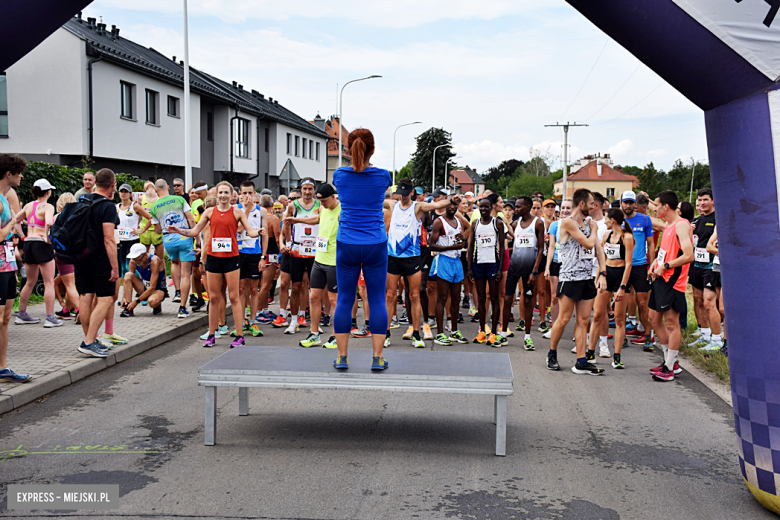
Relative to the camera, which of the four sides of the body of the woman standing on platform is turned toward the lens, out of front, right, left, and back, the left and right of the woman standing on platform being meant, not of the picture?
back

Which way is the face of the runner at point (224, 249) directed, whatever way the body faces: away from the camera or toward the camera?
toward the camera

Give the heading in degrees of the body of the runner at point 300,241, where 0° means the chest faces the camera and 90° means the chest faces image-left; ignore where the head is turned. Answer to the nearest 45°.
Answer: approximately 0°

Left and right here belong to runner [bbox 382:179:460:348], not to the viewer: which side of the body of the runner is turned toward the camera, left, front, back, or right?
front

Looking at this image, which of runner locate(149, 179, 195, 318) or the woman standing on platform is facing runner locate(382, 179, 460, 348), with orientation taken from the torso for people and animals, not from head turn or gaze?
the woman standing on platform

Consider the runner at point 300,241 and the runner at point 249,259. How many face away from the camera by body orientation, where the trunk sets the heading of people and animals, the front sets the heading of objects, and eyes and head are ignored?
0

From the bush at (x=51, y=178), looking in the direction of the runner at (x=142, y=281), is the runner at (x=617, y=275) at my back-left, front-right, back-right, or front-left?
front-left

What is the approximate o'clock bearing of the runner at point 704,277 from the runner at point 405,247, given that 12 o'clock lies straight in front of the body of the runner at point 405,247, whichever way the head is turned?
the runner at point 704,277 is roughly at 9 o'clock from the runner at point 405,247.

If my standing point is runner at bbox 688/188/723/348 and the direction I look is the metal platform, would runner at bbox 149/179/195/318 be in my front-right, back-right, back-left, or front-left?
front-right

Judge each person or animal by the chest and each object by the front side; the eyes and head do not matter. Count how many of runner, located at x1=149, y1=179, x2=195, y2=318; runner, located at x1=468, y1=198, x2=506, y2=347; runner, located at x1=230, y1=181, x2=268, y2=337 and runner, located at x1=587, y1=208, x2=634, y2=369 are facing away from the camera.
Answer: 1

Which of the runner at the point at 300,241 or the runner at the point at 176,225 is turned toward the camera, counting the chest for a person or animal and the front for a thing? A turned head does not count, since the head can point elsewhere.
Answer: the runner at the point at 300,241

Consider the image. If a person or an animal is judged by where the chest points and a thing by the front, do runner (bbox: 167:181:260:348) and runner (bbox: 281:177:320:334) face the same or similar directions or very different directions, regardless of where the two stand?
same or similar directions

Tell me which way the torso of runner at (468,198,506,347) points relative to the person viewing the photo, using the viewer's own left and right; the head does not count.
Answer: facing the viewer

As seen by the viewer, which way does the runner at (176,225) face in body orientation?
away from the camera

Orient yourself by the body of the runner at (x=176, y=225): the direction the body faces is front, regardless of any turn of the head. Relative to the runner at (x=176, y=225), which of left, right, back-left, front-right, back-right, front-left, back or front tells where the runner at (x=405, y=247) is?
back-right

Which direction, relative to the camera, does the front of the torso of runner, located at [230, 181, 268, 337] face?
toward the camera

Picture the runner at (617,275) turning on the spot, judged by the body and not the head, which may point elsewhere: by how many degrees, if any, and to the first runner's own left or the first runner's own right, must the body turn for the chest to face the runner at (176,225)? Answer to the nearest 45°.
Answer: approximately 45° to the first runner's own right

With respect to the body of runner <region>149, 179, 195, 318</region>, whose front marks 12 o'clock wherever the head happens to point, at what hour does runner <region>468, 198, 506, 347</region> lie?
runner <region>468, 198, 506, 347</region> is roughly at 4 o'clock from runner <region>149, 179, 195, 318</region>.
